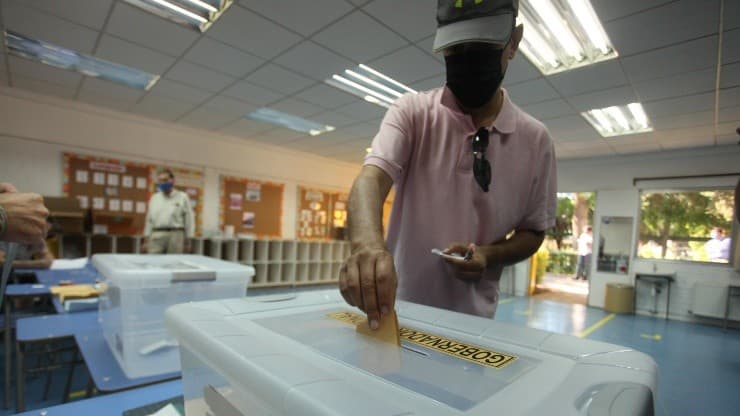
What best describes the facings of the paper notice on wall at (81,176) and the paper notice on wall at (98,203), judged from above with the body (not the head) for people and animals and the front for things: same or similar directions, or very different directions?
same or similar directions

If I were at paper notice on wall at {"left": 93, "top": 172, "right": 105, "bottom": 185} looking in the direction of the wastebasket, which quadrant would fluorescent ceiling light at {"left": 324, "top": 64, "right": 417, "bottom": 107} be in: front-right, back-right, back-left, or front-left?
front-right

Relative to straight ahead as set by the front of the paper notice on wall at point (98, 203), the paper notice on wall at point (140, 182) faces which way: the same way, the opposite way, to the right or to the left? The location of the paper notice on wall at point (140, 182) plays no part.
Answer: the same way

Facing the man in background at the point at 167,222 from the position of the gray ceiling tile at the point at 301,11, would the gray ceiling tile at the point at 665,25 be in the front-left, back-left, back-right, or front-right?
back-right

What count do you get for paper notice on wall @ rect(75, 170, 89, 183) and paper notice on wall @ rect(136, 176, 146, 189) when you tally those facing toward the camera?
2

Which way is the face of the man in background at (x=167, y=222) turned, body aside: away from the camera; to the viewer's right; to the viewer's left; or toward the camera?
toward the camera

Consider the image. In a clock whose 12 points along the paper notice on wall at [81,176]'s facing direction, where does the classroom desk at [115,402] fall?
The classroom desk is roughly at 12 o'clock from the paper notice on wall.

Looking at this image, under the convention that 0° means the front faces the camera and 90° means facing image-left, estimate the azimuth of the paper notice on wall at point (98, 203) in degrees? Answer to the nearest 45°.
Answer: approximately 0°

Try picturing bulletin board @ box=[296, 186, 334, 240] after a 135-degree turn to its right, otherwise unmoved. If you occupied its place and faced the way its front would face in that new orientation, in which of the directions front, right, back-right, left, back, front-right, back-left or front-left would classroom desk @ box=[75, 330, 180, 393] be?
left

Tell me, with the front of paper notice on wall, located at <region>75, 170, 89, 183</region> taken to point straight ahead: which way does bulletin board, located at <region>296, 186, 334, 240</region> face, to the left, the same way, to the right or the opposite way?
the same way

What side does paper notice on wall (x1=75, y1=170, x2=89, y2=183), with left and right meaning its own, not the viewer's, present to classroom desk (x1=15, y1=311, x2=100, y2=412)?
front

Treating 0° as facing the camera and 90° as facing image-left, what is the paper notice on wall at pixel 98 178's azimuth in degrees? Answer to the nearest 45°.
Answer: approximately 0°

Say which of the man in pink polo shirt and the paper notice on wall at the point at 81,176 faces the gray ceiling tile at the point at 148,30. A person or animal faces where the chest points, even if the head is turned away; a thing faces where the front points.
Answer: the paper notice on wall

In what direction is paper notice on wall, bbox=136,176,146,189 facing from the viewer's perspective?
toward the camera

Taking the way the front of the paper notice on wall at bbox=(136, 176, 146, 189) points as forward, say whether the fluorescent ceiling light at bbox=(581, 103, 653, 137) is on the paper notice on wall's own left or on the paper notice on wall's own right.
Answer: on the paper notice on wall's own left

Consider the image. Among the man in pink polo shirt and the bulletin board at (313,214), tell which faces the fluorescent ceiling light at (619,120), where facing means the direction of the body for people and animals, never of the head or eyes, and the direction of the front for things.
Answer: the bulletin board

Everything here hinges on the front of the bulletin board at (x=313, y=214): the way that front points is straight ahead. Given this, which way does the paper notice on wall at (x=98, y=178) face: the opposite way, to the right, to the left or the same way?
the same way

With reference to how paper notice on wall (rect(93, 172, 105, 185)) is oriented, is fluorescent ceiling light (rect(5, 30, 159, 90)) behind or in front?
in front

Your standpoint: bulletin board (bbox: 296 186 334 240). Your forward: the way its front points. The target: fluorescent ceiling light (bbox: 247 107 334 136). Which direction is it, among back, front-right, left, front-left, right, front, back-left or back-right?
front-right

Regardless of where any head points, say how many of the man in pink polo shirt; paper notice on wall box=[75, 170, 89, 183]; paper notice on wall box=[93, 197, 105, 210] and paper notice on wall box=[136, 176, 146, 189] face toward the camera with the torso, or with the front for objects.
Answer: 4

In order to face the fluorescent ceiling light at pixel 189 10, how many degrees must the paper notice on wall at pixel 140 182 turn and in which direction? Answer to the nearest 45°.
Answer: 0° — it already faces it

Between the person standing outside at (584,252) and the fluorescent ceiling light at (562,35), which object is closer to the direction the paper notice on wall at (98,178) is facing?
the fluorescent ceiling light
